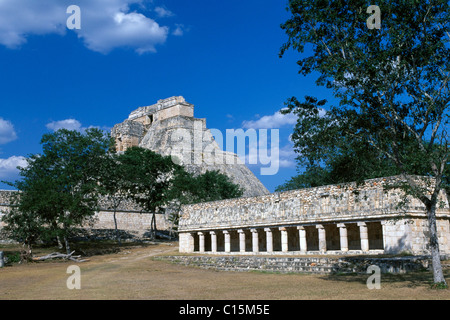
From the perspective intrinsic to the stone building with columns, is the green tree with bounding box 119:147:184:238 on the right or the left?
on its right

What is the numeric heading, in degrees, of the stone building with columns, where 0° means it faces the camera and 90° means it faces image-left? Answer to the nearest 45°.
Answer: approximately 45°

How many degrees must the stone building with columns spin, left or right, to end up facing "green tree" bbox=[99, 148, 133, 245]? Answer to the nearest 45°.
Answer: approximately 90° to its right

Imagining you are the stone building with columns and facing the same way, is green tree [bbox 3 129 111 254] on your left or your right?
on your right

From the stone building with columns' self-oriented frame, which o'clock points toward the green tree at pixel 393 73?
The green tree is roughly at 10 o'clock from the stone building with columns.

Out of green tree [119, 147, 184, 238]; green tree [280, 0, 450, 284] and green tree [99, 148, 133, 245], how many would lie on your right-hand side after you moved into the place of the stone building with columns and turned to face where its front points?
2

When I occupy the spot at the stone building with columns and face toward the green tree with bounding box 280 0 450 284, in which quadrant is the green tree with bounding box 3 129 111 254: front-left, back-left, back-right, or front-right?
back-right
